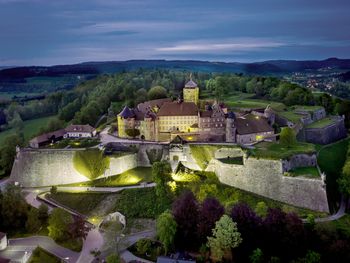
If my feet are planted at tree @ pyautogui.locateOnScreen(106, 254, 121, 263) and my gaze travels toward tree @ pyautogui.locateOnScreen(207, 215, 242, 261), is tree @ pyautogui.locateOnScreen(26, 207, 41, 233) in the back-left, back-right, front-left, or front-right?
back-left

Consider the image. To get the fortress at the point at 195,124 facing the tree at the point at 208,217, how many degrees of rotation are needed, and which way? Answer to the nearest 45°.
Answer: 0° — it already faces it

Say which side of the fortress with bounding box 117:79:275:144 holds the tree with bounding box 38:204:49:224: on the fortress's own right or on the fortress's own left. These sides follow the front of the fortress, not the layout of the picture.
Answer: on the fortress's own right

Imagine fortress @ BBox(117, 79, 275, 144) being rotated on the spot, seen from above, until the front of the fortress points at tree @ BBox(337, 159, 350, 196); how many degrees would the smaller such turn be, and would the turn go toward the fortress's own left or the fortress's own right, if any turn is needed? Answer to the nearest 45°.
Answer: approximately 45° to the fortress's own left

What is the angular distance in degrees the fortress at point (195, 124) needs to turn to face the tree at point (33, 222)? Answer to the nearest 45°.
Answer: approximately 45° to its right

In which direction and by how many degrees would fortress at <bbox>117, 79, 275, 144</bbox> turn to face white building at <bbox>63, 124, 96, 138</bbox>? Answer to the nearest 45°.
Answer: approximately 90° to its right

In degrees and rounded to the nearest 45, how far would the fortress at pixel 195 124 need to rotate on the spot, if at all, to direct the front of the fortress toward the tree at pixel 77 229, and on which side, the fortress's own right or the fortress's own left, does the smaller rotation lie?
approximately 45° to the fortress's own right

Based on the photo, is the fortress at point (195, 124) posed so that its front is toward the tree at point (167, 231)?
yes

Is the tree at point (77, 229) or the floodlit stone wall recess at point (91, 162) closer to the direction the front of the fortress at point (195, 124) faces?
the tree

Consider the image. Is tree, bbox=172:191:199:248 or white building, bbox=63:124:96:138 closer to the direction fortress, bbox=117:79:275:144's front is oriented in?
the tree

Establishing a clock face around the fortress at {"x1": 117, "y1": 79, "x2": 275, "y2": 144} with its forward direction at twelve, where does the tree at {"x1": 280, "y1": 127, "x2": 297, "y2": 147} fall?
The tree is roughly at 10 o'clock from the fortress.

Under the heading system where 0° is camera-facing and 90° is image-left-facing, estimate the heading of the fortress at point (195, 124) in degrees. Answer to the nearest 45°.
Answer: approximately 0°
